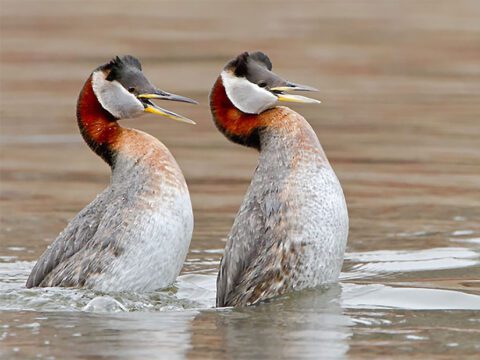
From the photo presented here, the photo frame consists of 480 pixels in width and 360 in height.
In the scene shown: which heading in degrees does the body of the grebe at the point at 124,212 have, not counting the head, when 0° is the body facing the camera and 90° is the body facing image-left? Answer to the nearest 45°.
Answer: approximately 270°

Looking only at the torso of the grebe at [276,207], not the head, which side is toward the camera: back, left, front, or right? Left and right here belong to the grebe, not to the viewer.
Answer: right

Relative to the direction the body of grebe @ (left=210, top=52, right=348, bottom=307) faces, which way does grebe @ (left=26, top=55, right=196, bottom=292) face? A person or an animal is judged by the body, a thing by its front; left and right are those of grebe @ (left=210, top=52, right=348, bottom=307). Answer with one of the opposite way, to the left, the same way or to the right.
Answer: the same way

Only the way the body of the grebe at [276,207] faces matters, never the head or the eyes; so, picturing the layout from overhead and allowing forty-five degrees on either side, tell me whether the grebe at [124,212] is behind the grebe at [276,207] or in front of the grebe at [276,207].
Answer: behind

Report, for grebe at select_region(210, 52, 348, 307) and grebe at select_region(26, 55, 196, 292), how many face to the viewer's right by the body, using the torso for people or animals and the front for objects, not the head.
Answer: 2

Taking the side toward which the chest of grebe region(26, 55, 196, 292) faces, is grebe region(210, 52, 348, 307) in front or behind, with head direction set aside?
in front
